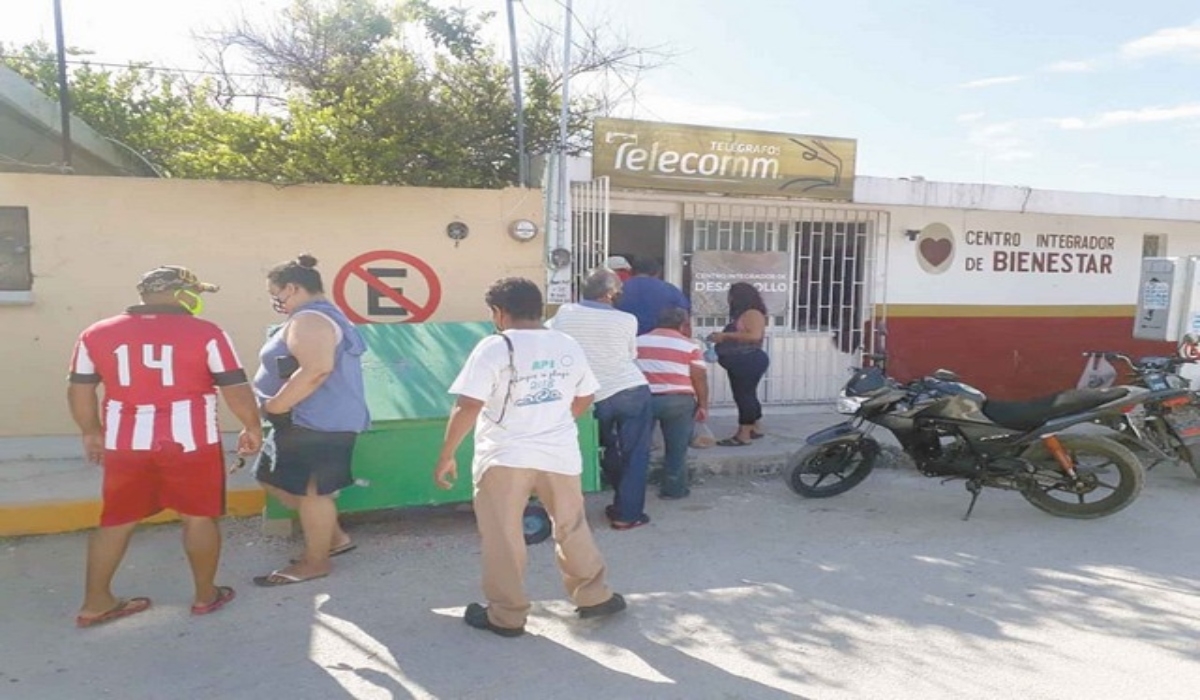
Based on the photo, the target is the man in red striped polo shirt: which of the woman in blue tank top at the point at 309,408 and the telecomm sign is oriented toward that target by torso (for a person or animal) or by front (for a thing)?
the telecomm sign

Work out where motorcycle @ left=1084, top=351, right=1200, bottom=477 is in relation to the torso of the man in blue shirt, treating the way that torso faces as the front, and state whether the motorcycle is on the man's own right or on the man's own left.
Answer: on the man's own right

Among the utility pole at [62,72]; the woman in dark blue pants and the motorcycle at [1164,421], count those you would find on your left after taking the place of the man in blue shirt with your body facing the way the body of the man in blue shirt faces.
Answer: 1

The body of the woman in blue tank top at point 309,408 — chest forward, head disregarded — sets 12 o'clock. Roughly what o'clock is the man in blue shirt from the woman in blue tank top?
The man in blue shirt is roughly at 5 o'clock from the woman in blue tank top.

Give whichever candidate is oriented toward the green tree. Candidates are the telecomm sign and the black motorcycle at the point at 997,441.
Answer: the black motorcycle

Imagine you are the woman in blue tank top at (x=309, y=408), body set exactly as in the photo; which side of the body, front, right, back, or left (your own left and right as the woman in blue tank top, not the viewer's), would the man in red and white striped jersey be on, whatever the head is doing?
front

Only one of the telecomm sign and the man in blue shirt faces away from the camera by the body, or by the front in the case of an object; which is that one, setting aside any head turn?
the man in blue shirt

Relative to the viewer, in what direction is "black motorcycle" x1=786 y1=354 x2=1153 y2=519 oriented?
to the viewer's left

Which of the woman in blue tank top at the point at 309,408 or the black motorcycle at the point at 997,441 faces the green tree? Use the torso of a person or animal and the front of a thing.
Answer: the black motorcycle

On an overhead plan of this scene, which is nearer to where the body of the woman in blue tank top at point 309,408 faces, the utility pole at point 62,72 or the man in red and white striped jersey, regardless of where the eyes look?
the man in red and white striped jersey

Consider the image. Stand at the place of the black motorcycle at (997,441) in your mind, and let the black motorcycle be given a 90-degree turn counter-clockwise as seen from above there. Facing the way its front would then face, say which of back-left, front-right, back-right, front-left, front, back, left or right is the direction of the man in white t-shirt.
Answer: front-right

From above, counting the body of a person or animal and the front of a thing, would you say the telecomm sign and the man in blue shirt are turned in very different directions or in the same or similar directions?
very different directions

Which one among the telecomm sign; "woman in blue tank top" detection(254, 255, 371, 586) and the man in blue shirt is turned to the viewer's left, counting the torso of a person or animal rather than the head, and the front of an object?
the woman in blue tank top

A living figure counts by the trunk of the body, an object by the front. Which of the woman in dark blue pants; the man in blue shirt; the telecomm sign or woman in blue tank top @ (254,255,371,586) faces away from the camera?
the man in blue shirt

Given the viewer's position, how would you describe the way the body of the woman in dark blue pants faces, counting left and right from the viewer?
facing to the left of the viewer
